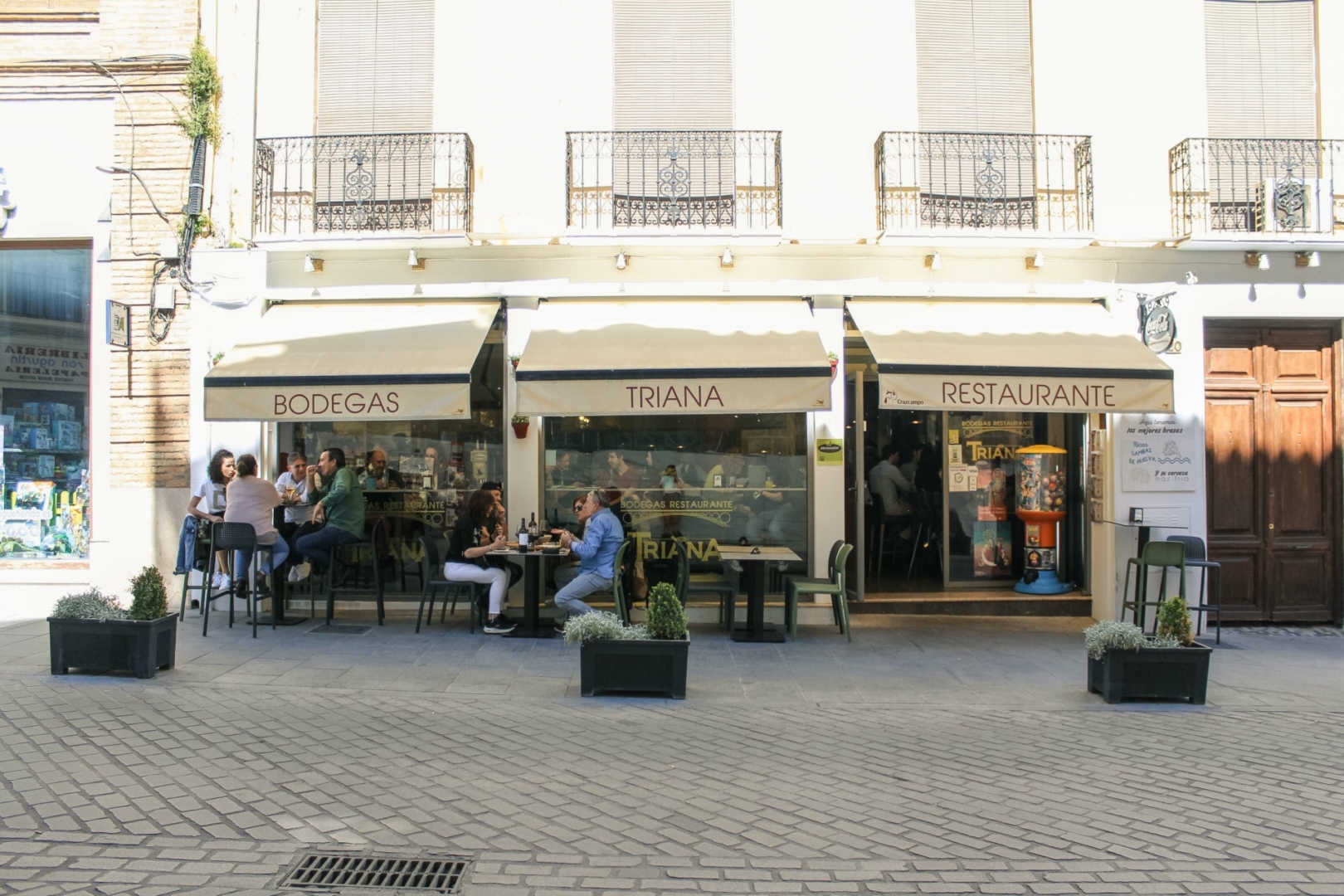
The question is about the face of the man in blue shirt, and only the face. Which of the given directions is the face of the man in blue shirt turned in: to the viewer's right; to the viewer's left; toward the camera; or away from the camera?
to the viewer's left

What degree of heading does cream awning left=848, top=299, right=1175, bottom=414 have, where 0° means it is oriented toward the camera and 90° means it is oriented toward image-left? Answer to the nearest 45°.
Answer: approximately 0°

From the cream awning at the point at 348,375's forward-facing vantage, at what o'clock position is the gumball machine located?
The gumball machine is roughly at 9 o'clock from the cream awning.

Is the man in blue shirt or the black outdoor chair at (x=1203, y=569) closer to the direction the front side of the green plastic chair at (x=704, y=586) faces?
the black outdoor chair

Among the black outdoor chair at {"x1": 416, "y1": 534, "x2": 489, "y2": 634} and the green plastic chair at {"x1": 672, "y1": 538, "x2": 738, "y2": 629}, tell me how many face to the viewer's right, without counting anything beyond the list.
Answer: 2

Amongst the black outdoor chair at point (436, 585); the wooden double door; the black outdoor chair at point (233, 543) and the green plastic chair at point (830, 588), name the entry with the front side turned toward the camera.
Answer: the wooden double door

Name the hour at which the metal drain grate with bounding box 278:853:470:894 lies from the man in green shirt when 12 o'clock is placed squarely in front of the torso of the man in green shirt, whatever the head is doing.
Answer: The metal drain grate is roughly at 9 o'clock from the man in green shirt.

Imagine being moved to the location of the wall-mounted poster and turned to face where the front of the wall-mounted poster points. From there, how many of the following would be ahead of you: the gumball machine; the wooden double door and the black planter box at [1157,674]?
1

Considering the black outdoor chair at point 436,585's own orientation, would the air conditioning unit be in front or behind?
in front

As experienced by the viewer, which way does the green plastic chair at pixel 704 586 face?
facing to the right of the viewer

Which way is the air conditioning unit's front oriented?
toward the camera

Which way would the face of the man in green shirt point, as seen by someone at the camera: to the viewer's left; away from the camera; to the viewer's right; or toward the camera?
to the viewer's left

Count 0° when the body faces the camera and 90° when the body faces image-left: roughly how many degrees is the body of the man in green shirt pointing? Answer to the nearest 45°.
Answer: approximately 90°

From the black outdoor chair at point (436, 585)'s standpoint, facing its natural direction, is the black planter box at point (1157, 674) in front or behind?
in front

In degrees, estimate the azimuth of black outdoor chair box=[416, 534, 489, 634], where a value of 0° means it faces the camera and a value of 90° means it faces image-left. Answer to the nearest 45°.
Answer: approximately 270°

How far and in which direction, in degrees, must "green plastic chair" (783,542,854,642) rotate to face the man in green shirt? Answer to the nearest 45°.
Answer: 0° — it already faces them

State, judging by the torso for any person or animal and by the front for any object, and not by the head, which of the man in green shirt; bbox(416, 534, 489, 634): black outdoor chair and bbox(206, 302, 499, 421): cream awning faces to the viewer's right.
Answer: the black outdoor chair

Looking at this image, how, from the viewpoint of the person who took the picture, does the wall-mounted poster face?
facing the viewer

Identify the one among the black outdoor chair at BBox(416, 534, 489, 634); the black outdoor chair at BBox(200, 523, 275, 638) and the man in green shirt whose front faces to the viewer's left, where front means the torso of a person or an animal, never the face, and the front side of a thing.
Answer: the man in green shirt

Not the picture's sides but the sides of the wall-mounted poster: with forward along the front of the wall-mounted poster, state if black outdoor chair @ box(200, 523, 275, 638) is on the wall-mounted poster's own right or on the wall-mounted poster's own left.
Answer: on the wall-mounted poster's own right
